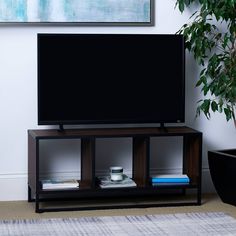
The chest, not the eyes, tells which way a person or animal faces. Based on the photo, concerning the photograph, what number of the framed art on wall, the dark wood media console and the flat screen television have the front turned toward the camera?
3

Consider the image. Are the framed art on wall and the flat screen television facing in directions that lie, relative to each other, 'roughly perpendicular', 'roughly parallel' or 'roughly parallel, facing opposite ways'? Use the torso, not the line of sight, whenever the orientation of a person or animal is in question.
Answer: roughly parallel

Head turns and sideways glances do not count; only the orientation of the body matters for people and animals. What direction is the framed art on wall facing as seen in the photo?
toward the camera

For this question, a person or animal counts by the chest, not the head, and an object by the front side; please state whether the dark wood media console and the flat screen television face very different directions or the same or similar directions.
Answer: same or similar directions

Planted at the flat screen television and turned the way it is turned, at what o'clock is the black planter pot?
The black planter pot is roughly at 9 o'clock from the flat screen television.

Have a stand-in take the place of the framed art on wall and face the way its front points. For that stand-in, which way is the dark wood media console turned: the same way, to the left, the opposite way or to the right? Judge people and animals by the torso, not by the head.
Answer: the same way

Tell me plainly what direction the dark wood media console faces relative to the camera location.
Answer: facing the viewer

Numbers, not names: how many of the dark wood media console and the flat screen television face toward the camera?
2

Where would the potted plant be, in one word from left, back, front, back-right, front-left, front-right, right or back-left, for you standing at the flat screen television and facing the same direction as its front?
left
